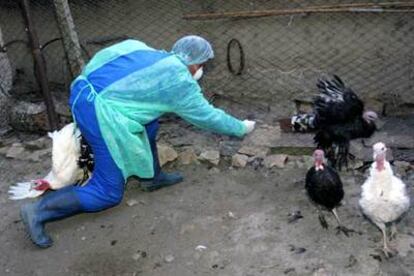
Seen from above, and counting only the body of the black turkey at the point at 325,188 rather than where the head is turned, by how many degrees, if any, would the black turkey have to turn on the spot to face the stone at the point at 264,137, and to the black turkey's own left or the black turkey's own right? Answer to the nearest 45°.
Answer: approximately 135° to the black turkey's own right

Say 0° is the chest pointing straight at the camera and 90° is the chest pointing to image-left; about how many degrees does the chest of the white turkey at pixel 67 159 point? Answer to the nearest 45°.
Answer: approximately 90°

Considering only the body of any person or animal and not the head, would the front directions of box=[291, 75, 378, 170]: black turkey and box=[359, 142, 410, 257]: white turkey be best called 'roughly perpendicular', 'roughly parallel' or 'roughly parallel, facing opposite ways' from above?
roughly perpendicular

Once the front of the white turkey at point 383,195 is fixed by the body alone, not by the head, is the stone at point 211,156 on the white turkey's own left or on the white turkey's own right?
on the white turkey's own right

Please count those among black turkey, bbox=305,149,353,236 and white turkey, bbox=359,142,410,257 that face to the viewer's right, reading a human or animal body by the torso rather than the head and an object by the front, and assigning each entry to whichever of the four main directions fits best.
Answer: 0

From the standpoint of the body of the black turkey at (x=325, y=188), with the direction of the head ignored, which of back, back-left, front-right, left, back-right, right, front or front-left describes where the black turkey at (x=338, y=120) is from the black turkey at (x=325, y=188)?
back

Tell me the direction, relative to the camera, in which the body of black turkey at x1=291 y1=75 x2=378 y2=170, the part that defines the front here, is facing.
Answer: to the viewer's right

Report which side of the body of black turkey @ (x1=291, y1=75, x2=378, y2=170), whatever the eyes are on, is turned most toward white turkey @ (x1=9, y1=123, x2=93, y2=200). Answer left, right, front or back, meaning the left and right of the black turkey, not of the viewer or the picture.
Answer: back
